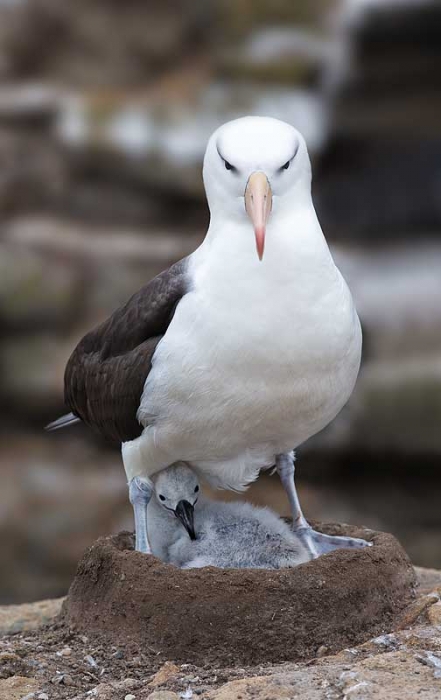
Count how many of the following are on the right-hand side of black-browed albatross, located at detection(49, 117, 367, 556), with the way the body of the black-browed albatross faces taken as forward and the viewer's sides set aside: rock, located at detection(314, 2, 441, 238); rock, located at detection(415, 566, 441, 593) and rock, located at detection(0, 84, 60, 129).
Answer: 0

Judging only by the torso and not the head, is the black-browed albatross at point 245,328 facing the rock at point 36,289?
no

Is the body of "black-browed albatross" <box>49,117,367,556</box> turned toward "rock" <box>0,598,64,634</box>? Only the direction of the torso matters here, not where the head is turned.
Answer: no

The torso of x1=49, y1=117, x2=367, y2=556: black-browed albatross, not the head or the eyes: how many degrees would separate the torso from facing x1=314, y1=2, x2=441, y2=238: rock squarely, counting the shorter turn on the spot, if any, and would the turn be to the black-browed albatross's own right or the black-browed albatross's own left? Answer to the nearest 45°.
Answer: approximately 135° to the black-browed albatross's own left

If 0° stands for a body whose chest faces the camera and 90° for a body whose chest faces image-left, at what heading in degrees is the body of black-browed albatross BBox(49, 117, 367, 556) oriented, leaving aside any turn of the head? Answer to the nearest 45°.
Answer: approximately 315°

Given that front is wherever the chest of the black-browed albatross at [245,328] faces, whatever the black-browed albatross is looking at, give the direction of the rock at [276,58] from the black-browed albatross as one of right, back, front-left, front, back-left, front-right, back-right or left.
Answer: back-left

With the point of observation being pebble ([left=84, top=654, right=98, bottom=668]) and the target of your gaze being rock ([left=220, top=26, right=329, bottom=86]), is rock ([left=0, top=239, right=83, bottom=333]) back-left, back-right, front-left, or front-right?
front-left

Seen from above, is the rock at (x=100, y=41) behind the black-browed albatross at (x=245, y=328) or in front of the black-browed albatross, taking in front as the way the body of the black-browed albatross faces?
behind
